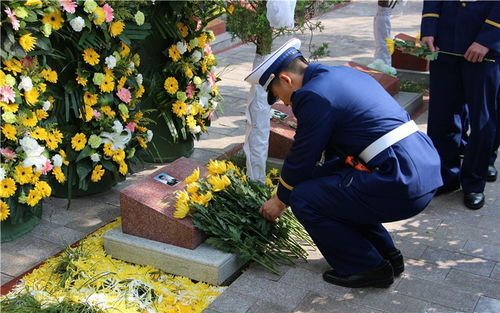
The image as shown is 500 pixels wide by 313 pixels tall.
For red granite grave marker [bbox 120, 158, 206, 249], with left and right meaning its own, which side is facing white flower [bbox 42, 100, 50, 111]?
back

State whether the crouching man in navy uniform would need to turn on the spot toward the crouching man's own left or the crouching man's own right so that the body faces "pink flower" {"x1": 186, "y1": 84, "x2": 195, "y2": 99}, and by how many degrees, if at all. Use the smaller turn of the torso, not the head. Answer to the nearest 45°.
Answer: approximately 45° to the crouching man's own right

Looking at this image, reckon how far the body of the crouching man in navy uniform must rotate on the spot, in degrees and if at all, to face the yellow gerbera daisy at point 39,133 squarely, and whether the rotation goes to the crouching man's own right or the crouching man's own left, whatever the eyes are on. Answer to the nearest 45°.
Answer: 0° — they already face it

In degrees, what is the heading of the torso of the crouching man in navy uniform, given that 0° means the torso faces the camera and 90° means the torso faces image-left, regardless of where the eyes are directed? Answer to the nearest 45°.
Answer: approximately 90°

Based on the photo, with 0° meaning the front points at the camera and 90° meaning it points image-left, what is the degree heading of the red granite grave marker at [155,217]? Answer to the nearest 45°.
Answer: approximately 315°

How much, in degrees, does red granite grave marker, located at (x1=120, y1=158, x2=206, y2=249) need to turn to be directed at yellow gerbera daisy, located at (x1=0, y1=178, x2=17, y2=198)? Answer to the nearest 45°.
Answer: approximately 135° to its right
